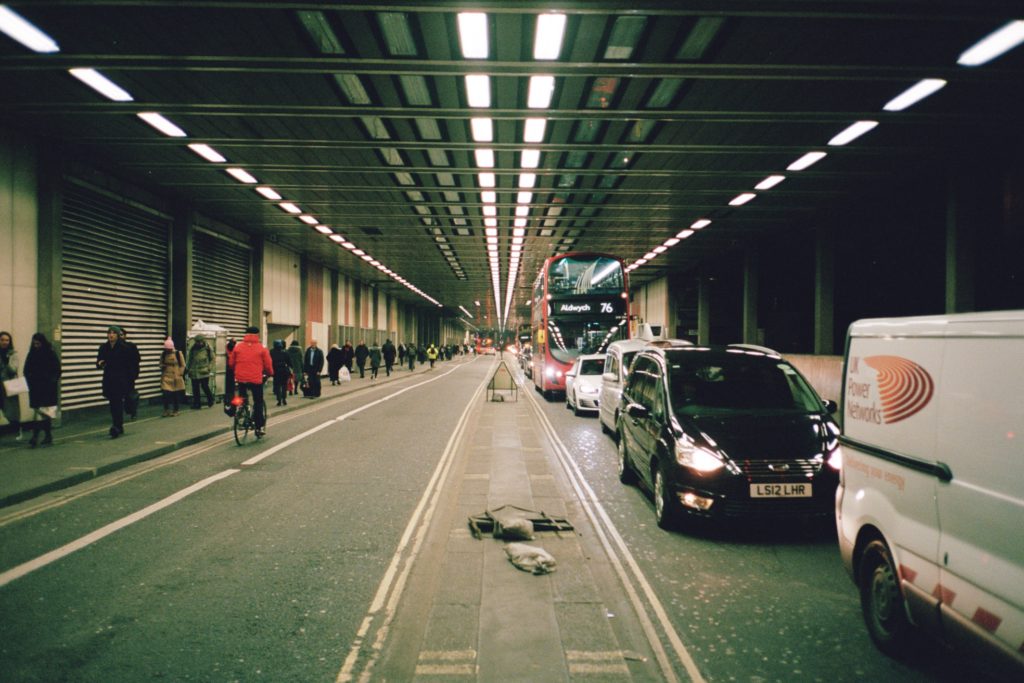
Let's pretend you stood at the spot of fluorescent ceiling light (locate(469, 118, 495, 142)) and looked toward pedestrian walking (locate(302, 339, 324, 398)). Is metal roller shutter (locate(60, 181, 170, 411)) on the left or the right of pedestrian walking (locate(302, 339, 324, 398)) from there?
left

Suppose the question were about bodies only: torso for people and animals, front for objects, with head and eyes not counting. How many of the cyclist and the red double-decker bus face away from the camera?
1

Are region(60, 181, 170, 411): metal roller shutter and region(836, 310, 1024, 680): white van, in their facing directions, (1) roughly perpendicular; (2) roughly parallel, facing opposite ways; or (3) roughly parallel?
roughly perpendicular

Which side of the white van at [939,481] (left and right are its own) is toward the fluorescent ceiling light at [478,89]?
back

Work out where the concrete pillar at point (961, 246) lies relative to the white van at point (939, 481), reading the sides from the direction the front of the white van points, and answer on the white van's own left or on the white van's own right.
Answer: on the white van's own left

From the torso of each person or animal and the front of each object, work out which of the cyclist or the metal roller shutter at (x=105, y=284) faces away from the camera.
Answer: the cyclist

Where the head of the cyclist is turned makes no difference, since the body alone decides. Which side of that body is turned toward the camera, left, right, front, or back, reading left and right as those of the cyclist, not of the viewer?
back

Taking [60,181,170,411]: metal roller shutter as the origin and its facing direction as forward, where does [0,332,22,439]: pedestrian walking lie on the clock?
The pedestrian walking is roughly at 2 o'clock from the metal roller shutter.
